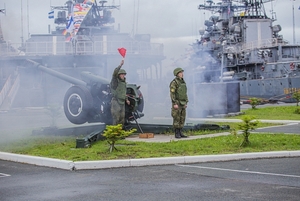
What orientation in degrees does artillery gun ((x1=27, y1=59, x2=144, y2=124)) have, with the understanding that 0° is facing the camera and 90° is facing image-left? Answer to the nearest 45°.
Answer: approximately 135°

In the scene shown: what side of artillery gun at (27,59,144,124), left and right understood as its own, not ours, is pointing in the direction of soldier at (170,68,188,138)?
back

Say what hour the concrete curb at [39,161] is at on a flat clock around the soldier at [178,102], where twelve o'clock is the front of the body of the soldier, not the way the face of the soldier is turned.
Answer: The concrete curb is roughly at 3 o'clock from the soldier.

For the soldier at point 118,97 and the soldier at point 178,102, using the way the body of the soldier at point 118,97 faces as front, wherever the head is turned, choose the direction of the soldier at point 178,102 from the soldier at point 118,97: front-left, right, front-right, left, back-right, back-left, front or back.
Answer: front-left

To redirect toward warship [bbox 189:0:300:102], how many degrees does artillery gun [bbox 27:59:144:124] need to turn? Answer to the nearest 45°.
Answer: approximately 90° to its right

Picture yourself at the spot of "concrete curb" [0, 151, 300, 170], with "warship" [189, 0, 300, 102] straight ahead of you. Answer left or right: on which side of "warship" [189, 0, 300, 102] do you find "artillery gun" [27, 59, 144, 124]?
left

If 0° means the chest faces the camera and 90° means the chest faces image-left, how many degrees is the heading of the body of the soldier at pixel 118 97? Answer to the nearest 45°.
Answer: approximately 315°

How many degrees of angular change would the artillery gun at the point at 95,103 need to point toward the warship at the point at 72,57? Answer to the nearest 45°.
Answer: approximately 45° to its right

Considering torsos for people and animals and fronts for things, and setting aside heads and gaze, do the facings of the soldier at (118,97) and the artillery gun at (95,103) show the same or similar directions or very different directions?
very different directions

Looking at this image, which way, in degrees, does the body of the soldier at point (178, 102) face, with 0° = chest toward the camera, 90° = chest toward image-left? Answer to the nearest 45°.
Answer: approximately 315°

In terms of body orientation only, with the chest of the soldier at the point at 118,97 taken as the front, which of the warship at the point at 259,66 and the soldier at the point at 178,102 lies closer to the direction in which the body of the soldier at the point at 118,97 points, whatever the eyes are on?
the soldier
